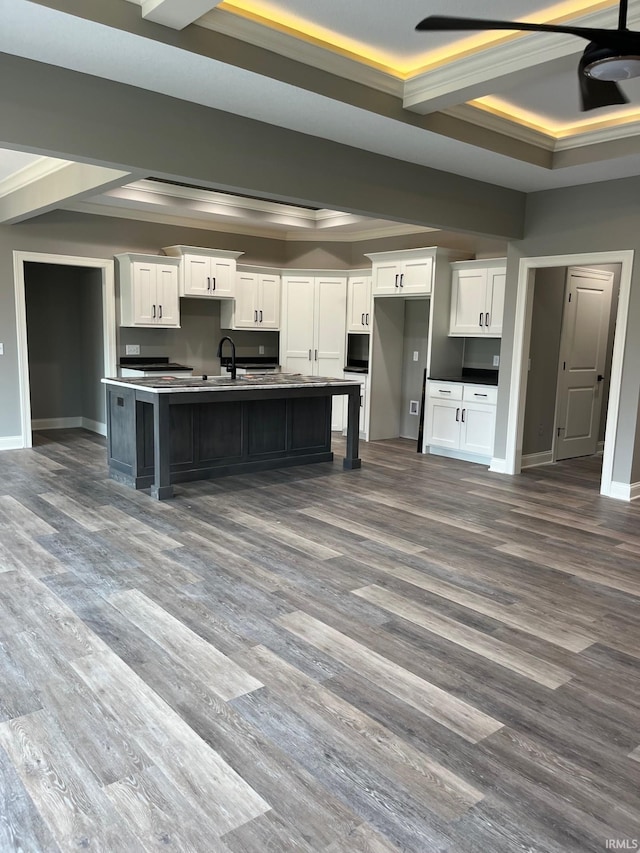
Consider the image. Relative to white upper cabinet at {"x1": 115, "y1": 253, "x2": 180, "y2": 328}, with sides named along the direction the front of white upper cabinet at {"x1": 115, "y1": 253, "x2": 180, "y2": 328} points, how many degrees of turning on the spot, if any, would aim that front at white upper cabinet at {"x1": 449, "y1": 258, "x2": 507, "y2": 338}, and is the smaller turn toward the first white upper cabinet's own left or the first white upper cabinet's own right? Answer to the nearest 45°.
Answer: approximately 45° to the first white upper cabinet's own left

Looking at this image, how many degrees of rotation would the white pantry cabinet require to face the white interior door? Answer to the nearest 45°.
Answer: approximately 45° to its left

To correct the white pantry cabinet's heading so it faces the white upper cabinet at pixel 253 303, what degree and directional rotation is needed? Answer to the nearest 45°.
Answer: approximately 90° to its right

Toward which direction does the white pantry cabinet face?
toward the camera

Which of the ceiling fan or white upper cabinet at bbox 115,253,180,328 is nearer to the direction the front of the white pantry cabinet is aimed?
the ceiling fan

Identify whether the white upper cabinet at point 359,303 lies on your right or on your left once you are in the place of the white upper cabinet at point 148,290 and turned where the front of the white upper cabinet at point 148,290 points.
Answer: on your left

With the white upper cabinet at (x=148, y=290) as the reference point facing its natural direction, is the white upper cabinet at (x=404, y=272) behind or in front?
in front

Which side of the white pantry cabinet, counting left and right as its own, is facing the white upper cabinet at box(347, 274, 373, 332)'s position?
left

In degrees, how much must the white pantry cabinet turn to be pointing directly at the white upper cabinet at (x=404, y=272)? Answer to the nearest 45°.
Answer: approximately 45° to its left

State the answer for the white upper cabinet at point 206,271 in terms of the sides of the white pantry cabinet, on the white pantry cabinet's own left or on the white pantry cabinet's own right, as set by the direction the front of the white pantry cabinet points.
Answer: on the white pantry cabinet's own right

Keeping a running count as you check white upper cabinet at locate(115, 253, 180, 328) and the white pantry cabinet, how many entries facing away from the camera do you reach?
0

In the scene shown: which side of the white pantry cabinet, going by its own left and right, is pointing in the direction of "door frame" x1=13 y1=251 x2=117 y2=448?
right

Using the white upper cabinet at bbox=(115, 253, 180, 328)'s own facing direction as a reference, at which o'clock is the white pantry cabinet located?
The white pantry cabinet is roughly at 10 o'clock from the white upper cabinet.
